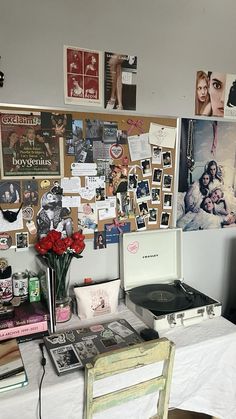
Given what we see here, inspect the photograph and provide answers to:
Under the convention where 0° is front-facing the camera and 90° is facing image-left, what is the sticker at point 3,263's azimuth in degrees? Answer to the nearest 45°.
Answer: approximately 0°

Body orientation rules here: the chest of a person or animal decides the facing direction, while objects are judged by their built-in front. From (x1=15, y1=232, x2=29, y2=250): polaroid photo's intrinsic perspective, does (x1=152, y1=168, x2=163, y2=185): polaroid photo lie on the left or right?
on its left

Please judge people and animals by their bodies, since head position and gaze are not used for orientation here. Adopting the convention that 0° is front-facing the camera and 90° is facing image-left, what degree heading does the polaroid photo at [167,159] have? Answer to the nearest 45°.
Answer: approximately 0°
